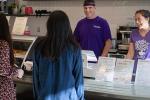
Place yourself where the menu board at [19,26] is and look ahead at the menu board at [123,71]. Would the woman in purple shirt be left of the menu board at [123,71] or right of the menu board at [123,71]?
left

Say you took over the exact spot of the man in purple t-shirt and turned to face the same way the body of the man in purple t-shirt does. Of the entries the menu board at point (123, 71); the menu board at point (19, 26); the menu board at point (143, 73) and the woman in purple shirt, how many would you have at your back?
0

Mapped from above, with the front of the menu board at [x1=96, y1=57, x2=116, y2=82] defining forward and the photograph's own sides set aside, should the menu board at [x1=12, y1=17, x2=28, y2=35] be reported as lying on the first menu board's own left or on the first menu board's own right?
on the first menu board's own right

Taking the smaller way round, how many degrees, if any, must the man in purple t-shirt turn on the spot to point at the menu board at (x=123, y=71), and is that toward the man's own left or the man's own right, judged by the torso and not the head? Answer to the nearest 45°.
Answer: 0° — they already face it

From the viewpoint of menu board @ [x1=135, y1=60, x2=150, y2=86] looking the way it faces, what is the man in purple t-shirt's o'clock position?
The man in purple t-shirt is roughly at 5 o'clock from the menu board.

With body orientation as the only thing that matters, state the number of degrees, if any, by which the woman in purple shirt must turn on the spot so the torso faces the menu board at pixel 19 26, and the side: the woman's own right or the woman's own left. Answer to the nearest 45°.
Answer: approximately 45° to the woman's own right

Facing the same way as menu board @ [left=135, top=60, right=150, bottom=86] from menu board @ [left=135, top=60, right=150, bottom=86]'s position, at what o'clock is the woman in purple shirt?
The woman in purple shirt is roughly at 6 o'clock from the menu board.

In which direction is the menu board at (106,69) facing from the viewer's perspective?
toward the camera

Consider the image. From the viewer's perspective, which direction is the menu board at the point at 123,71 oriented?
toward the camera

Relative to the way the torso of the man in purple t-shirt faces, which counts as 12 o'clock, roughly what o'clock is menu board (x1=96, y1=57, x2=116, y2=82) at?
The menu board is roughly at 12 o'clock from the man in purple t-shirt.

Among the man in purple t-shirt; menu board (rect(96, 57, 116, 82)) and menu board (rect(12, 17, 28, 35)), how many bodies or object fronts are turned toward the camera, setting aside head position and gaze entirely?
3

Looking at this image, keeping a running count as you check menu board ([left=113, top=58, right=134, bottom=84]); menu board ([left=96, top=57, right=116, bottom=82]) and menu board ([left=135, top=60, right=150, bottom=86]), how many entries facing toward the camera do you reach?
3

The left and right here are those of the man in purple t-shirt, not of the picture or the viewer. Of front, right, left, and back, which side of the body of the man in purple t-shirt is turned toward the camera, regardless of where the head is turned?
front

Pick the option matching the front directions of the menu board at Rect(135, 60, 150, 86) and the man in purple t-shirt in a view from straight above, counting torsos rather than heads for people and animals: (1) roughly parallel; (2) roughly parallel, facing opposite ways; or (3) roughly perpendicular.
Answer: roughly parallel

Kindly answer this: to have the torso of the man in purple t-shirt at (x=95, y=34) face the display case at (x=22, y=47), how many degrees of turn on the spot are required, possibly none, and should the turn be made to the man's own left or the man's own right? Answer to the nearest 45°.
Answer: approximately 45° to the man's own right

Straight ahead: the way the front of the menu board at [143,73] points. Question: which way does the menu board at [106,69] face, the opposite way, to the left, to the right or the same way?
the same way

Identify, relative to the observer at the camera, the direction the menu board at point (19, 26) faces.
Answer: facing the viewer

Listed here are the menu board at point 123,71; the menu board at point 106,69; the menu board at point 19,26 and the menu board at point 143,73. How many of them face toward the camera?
4
